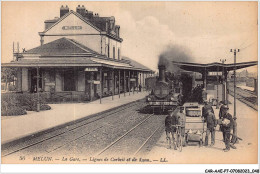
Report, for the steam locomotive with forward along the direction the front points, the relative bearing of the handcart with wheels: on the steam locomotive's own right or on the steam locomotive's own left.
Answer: on the steam locomotive's own left

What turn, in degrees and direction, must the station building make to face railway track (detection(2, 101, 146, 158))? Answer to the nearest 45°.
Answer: approximately 45° to its right

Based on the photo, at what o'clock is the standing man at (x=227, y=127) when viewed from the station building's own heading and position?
The standing man is roughly at 1 o'clock from the station building.

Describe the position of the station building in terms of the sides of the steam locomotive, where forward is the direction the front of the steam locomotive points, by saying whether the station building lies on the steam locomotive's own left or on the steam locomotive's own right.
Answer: on the steam locomotive's own right

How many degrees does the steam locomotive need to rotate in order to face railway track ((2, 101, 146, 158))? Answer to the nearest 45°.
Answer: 0° — it already faces it

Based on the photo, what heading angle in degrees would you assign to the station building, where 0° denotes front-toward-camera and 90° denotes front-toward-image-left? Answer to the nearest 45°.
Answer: approximately 315°

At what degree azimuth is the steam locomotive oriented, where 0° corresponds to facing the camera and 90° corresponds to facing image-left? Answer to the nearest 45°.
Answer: approximately 45°

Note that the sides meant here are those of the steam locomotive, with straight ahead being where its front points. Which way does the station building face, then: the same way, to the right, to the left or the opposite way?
to the left
